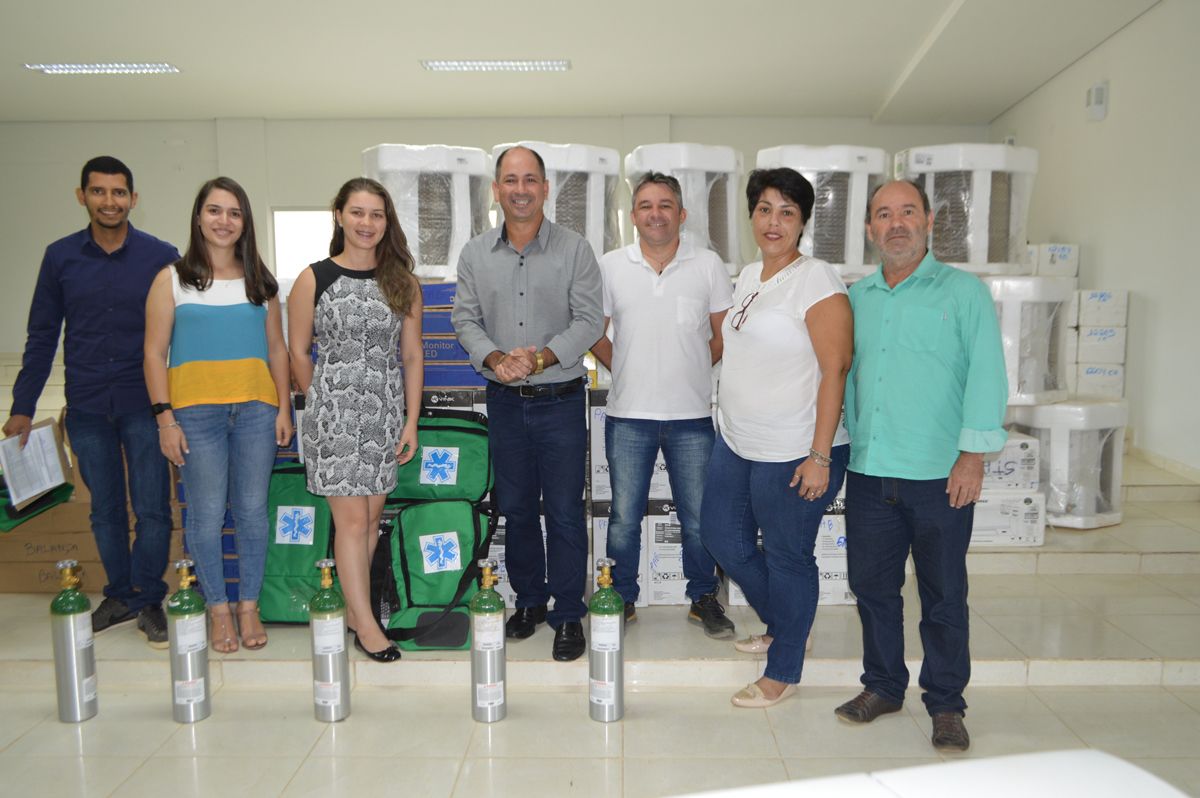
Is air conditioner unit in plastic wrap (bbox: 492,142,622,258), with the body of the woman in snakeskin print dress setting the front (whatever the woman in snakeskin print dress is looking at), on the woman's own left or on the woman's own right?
on the woman's own left

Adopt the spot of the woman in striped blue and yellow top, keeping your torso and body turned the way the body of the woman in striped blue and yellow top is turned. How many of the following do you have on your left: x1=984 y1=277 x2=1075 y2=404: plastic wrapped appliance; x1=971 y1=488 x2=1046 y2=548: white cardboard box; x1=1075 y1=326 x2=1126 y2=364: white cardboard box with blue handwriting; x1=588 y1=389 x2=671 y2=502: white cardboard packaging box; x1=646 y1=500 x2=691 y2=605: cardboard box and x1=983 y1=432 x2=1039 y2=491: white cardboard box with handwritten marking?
6

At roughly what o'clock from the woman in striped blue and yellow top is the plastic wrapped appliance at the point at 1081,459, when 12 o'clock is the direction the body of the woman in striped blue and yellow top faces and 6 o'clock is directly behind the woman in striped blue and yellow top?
The plastic wrapped appliance is roughly at 9 o'clock from the woman in striped blue and yellow top.

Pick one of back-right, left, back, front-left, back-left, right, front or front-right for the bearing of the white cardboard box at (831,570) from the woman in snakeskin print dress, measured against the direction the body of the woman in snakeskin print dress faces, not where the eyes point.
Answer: left

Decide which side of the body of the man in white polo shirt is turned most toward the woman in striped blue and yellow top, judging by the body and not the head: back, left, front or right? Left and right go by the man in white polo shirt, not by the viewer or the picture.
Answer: right

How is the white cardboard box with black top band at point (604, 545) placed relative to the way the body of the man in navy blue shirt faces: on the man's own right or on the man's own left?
on the man's own left

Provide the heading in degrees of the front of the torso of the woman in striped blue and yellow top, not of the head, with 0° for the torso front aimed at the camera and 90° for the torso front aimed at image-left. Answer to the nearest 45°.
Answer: approximately 0°

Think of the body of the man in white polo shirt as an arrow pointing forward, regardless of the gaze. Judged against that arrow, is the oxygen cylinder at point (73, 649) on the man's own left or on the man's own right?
on the man's own right

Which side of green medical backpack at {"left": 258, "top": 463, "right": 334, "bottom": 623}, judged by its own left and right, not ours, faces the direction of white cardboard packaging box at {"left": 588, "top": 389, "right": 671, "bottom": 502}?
left
